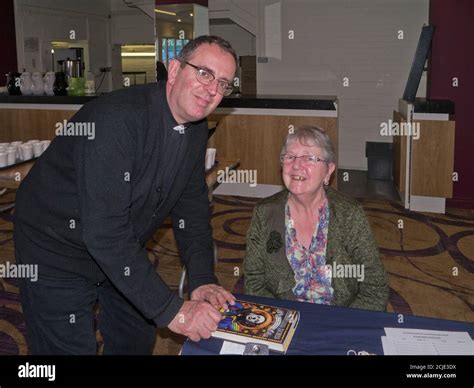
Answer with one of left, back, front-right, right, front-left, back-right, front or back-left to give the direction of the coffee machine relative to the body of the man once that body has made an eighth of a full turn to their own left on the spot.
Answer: left

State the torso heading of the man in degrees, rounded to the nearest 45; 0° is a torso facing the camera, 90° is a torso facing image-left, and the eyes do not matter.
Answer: approximately 315°

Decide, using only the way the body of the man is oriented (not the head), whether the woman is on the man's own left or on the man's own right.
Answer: on the man's own left

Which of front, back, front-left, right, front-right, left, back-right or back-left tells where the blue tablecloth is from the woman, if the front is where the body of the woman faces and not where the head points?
front

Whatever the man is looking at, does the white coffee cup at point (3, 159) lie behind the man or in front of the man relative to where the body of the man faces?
behind

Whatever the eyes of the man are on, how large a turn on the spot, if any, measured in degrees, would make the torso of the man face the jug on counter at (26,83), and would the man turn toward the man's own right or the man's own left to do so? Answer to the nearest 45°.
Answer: approximately 135° to the man's own left

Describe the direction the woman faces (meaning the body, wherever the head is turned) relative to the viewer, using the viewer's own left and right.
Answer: facing the viewer

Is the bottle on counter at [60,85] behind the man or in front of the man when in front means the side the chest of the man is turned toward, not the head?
behind

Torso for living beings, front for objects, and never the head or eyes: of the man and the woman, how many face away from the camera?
0

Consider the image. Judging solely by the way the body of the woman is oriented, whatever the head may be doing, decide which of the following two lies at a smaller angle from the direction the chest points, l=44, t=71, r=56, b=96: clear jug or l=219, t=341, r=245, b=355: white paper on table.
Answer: the white paper on table
